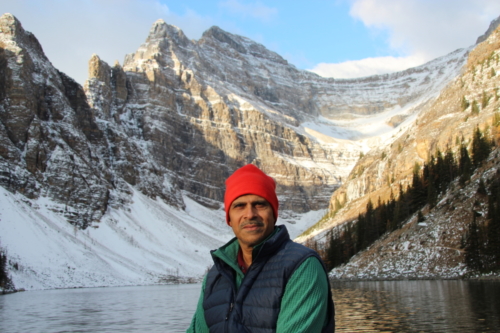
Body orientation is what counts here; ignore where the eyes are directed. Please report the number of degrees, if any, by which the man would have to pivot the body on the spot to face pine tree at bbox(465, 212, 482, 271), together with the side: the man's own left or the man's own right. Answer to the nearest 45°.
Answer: approximately 180°

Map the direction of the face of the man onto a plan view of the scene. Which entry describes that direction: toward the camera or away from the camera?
toward the camera

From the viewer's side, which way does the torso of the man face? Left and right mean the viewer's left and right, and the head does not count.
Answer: facing the viewer and to the left of the viewer
